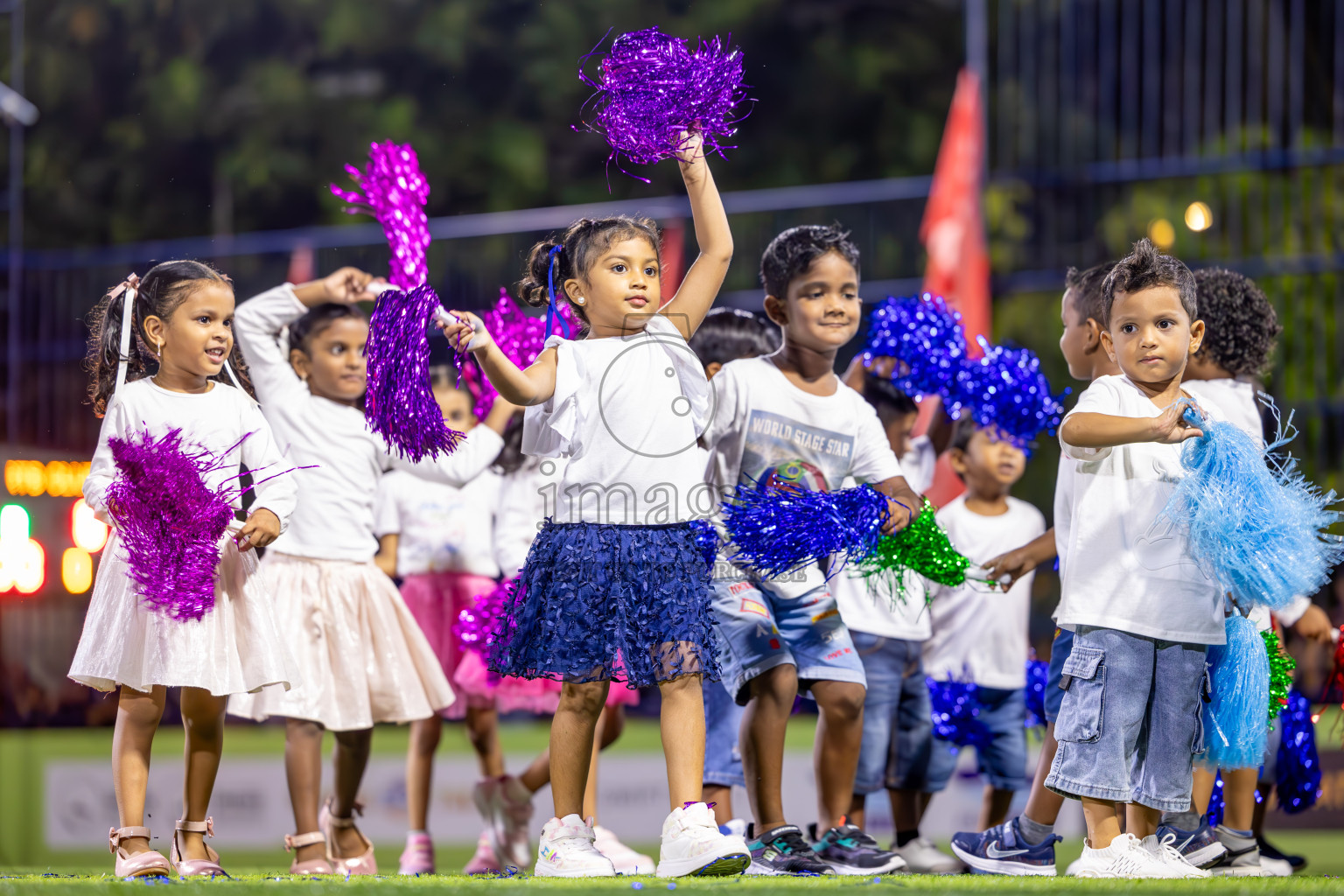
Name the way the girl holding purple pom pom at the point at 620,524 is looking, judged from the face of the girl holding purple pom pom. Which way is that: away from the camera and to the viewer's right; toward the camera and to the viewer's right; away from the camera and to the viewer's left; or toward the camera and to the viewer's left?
toward the camera and to the viewer's right

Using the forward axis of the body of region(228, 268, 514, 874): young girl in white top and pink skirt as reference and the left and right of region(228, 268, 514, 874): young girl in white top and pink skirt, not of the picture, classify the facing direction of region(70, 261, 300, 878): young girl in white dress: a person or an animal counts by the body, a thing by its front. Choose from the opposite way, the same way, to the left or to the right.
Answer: the same way

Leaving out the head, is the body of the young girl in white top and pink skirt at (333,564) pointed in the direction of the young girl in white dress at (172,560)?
no

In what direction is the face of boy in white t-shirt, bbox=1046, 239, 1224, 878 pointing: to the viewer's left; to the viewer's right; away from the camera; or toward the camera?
toward the camera

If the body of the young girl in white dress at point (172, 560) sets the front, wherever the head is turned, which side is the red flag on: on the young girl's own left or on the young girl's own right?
on the young girl's own left

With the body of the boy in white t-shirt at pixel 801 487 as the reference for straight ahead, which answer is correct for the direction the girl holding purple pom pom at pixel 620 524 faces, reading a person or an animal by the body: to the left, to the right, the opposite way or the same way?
the same way

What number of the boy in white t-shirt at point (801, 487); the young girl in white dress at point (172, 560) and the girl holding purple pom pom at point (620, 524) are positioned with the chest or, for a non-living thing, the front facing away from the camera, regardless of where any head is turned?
0

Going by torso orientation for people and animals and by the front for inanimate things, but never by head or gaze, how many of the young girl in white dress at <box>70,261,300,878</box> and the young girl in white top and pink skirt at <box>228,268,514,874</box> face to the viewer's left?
0

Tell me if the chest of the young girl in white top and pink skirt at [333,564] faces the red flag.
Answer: no

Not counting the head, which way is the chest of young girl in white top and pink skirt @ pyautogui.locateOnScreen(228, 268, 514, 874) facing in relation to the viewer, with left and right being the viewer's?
facing the viewer and to the right of the viewer

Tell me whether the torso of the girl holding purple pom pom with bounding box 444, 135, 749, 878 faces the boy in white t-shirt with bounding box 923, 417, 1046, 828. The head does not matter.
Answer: no

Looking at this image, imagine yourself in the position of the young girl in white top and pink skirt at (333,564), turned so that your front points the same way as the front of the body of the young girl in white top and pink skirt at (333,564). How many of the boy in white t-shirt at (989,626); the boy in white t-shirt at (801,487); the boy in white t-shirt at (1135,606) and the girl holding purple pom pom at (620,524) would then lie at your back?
0

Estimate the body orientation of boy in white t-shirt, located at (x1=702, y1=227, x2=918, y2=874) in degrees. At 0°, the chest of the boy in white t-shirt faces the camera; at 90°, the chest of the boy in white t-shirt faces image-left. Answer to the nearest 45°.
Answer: approximately 315°
